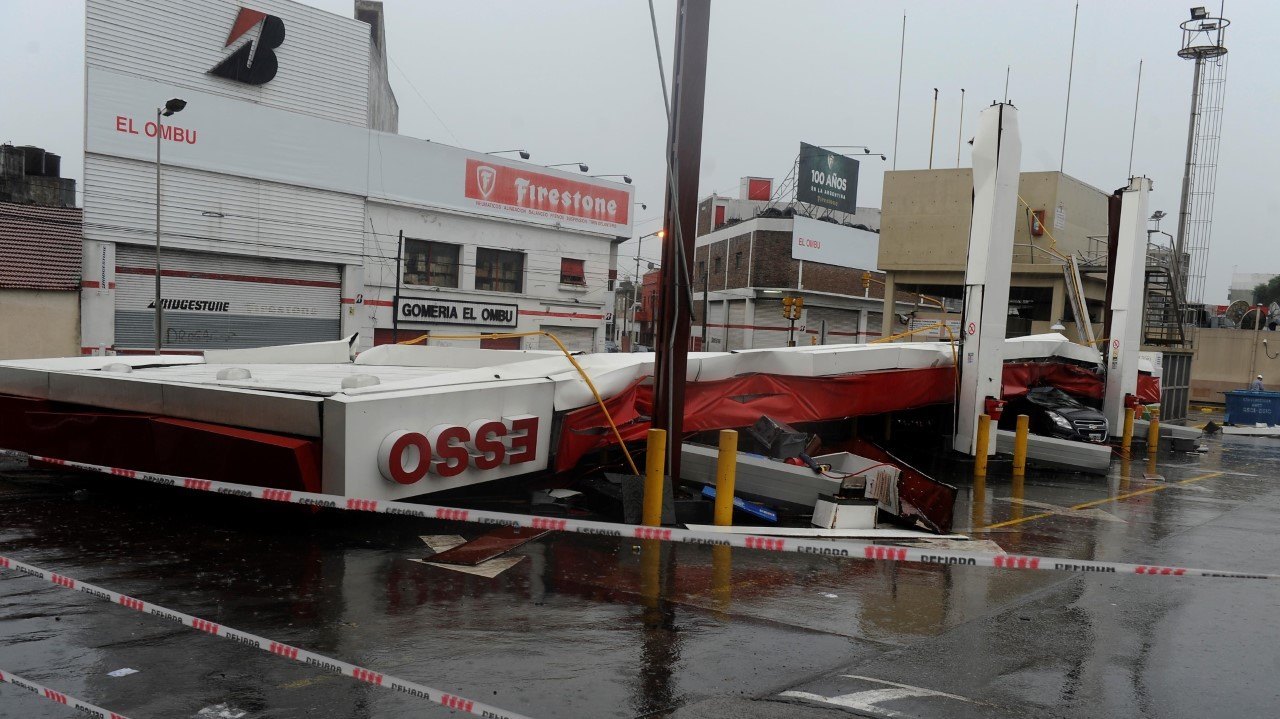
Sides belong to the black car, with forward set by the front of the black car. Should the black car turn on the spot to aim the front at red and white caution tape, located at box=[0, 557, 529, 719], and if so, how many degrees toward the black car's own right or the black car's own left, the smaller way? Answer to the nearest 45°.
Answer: approximately 45° to the black car's own right

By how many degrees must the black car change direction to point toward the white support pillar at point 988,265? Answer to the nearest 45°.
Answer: approximately 90° to its right

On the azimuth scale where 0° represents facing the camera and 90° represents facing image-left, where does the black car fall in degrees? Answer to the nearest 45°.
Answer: approximately 315°

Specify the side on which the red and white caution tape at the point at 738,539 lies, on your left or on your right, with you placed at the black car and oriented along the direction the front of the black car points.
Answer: on your right

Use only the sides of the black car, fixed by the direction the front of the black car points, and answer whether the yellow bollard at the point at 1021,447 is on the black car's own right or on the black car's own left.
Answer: on the black car's own right

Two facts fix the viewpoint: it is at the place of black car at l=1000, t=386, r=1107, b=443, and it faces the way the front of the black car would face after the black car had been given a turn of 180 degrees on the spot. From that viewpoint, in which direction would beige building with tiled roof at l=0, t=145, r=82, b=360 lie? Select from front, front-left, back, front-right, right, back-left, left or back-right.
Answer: front-left

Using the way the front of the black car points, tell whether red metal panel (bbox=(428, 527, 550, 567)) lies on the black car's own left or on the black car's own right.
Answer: on the black car's own right

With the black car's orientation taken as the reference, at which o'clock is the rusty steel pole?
The rusty steel pole is roughly at 2 o'clock from the black car.

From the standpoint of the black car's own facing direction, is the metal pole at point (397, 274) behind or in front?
behind

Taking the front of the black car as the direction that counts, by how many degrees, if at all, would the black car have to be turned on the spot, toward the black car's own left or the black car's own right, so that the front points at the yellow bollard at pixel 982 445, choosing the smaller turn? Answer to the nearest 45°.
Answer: approximately 45° to the black car's own right

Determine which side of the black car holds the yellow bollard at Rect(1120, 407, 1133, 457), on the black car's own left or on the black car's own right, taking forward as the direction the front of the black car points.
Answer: on the black car's own left
